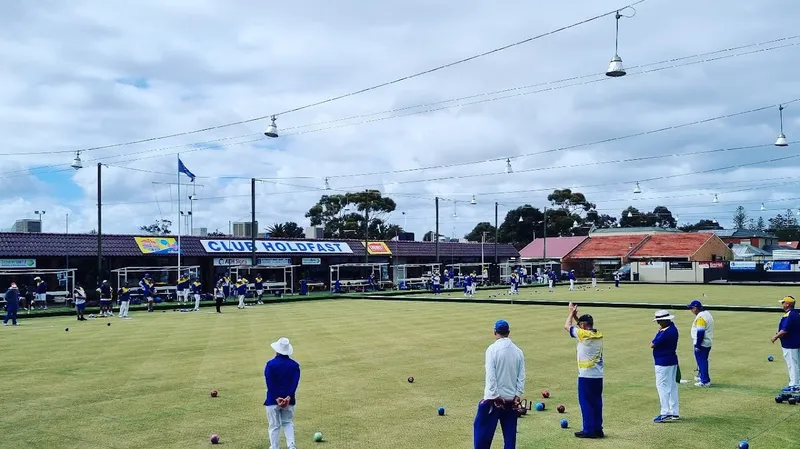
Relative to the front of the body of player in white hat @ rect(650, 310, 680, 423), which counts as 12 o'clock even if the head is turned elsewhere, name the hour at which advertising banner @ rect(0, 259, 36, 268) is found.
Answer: The advertising banner is roughly at 1 o'clock from the player in white hat.

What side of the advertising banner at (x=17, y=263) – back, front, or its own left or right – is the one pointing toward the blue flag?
left

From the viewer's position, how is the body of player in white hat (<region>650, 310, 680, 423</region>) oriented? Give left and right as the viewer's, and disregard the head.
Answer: facing to the left of the viewer

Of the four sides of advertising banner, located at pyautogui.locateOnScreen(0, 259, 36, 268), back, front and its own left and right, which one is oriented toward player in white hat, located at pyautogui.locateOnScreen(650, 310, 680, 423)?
front

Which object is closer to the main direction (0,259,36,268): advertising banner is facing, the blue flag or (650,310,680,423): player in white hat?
the player in white hat

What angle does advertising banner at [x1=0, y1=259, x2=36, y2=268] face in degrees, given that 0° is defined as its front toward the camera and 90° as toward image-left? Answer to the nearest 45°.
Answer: approximately 0°
